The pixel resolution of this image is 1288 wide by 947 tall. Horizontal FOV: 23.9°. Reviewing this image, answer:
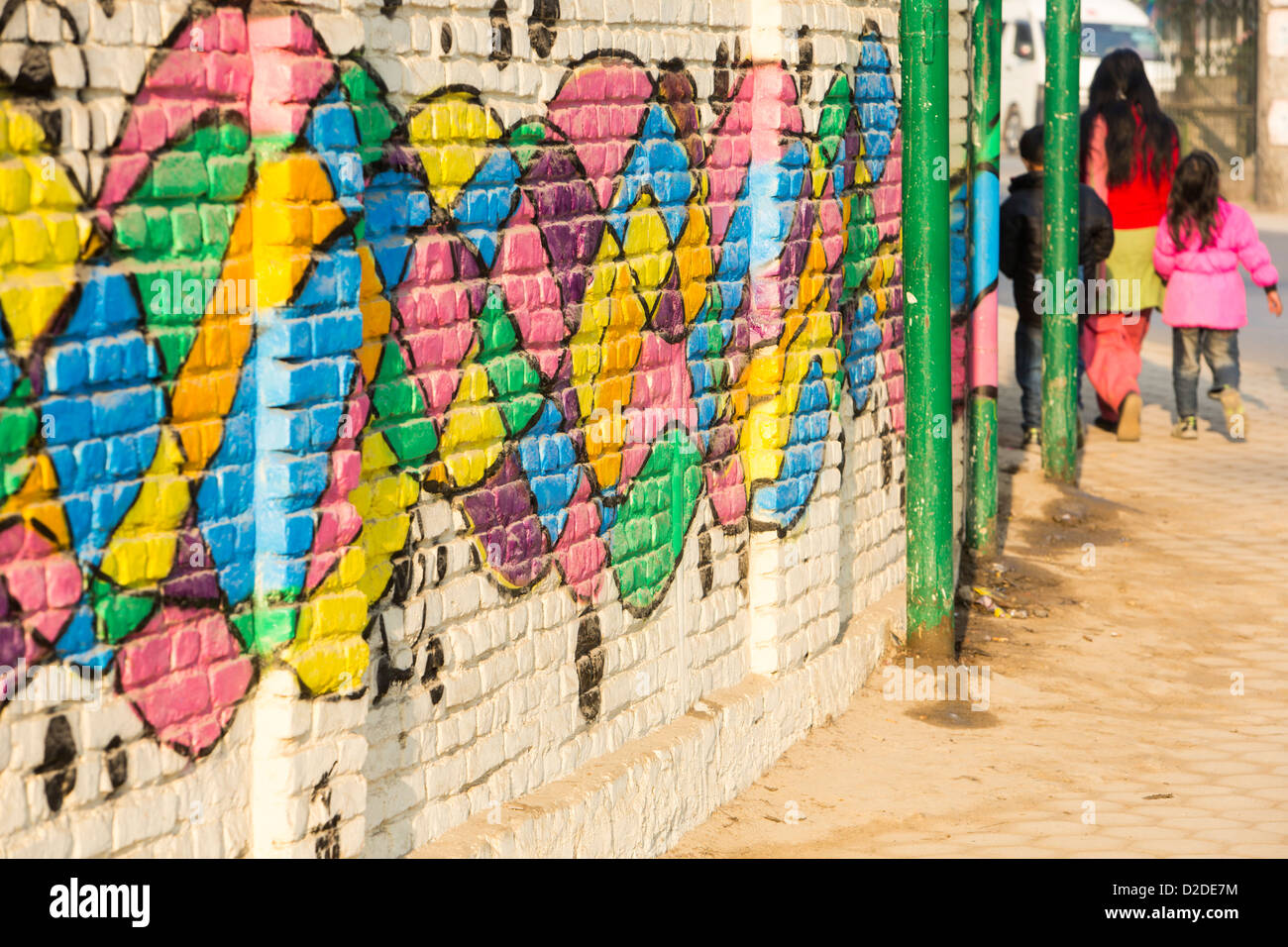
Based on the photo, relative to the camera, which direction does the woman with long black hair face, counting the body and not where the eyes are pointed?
away from the camera

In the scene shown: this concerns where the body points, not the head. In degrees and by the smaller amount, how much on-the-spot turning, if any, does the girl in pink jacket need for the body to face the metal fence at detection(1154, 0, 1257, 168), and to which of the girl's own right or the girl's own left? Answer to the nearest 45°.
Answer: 0° — they already face it

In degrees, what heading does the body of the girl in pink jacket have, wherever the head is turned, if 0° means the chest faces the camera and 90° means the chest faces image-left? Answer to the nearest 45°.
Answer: approximately 180°

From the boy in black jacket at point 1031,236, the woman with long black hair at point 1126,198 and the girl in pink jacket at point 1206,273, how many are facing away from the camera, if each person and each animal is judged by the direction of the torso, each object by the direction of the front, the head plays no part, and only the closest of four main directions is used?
3

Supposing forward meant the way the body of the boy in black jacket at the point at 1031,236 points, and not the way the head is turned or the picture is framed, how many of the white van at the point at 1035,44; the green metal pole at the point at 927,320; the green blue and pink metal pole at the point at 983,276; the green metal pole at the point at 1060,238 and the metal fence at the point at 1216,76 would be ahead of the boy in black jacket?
2

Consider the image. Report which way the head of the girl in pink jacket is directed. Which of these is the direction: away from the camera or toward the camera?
away from the camera

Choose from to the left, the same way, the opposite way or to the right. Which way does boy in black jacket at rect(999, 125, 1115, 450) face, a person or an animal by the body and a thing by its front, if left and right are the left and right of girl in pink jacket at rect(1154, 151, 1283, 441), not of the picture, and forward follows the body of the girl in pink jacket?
the same way

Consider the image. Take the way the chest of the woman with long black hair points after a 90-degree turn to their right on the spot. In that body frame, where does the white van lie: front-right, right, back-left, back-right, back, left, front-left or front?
left

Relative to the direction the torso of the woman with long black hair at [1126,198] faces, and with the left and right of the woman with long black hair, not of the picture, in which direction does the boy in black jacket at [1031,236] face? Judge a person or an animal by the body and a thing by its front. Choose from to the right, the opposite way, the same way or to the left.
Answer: the same way

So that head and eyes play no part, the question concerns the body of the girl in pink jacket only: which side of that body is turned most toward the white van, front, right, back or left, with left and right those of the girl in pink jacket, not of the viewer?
front

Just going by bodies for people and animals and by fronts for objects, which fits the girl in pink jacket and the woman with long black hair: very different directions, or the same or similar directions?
same or similar directions

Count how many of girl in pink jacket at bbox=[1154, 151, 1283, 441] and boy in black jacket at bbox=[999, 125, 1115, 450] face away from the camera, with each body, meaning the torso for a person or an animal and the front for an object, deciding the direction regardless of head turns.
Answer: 2

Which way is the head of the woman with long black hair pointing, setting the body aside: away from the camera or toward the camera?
away from the camera

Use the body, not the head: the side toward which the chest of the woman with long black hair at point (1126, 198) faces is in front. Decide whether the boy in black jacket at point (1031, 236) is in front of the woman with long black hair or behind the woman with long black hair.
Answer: behind

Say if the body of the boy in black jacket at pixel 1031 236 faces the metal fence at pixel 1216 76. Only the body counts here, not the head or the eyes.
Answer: yes

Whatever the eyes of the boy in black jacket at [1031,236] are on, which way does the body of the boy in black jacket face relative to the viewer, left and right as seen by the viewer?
facing away from the viewer

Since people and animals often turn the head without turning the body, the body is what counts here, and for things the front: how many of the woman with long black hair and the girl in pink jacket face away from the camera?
2

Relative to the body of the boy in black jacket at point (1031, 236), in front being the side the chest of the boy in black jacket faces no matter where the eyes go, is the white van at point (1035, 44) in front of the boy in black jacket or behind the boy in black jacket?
in front
